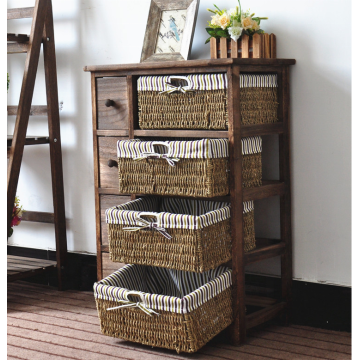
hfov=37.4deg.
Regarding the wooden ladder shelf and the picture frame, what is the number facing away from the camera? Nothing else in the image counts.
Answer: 0

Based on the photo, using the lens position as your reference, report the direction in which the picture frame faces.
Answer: facing the viewer and to the left of the viewer

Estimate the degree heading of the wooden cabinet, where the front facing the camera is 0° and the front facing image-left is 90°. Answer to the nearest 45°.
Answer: approximately 45°

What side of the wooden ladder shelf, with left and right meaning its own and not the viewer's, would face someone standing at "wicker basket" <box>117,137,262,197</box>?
left

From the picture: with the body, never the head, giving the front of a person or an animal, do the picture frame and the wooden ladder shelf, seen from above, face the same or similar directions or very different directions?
same or similar directions

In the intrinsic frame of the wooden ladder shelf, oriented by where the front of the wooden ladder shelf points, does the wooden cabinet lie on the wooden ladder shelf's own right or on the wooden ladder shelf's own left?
on the wooden ladder shelf's own left

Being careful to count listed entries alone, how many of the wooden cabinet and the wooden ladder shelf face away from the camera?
0
